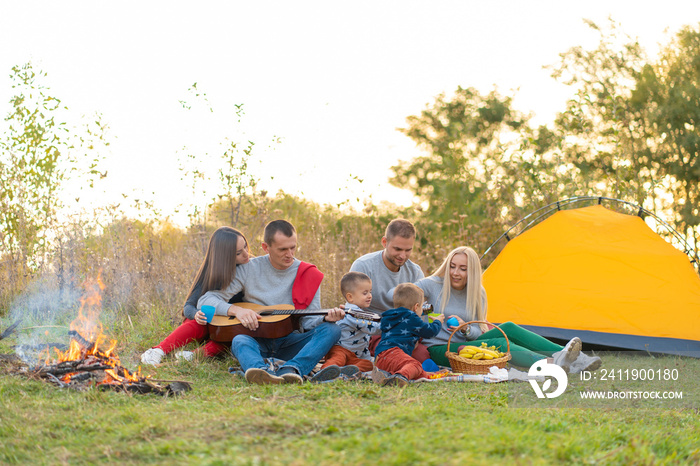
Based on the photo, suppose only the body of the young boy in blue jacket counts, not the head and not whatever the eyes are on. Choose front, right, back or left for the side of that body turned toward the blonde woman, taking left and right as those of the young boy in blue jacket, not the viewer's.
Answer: front

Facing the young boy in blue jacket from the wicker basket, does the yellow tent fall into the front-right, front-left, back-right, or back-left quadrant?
back-right

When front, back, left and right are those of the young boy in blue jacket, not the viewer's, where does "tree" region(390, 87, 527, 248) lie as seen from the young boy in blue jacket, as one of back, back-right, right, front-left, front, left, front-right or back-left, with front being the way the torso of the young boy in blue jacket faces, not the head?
front-left

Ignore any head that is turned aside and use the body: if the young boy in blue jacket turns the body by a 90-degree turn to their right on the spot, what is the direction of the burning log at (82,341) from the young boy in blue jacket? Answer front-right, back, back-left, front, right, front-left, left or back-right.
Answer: back-right

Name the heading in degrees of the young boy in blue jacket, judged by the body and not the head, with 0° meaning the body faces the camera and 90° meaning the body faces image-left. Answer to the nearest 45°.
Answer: approximately 225°

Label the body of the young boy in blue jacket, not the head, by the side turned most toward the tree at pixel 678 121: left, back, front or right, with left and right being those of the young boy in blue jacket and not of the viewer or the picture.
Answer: front

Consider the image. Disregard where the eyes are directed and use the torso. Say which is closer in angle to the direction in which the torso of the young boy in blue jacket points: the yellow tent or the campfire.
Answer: the yellow tent

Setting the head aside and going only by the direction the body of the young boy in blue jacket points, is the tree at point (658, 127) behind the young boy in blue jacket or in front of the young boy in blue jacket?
in front

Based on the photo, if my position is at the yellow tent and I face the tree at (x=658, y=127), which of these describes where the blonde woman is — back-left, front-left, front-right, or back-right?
back-left

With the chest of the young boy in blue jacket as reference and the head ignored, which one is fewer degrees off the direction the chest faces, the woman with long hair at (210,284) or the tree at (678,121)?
the tree

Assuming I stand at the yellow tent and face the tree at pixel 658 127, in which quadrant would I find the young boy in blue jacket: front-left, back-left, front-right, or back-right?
back-left

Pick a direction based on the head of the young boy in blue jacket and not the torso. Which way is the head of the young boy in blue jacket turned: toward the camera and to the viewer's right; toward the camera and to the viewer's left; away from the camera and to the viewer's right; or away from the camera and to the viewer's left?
away from the camera and to the viewer's right

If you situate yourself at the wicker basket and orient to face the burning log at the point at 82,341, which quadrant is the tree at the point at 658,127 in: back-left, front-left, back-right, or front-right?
back-right
